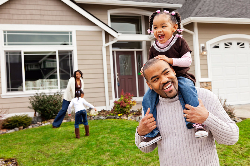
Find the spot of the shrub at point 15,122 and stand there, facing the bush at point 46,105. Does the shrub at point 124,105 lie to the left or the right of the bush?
right

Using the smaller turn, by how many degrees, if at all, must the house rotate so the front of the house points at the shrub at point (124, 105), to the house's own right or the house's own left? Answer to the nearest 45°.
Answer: approximately 45° to the house's own left

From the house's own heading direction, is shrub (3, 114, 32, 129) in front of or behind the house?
in front

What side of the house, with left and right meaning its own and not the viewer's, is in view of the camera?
front
